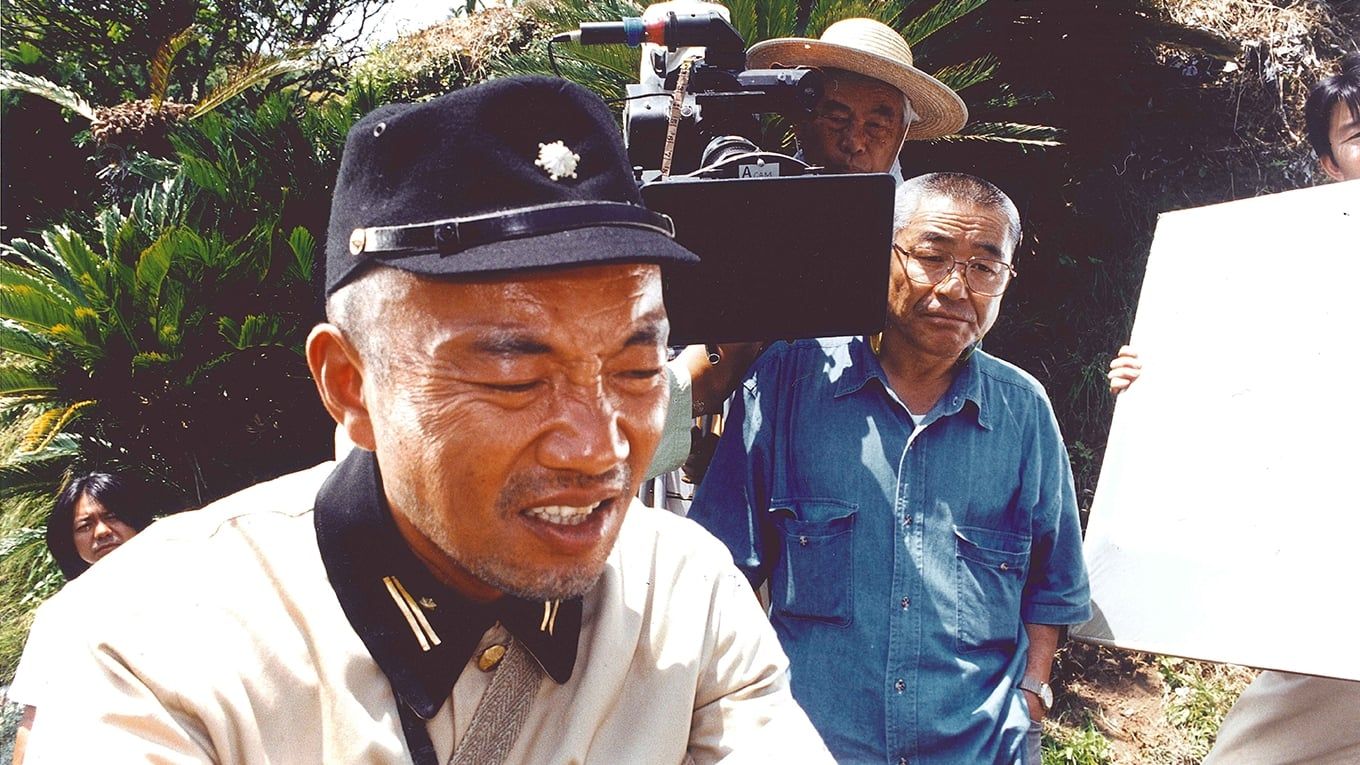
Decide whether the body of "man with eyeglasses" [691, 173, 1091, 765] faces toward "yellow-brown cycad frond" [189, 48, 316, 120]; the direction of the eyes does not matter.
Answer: no

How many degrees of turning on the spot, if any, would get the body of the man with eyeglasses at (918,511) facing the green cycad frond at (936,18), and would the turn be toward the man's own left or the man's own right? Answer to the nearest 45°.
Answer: approximately 180°

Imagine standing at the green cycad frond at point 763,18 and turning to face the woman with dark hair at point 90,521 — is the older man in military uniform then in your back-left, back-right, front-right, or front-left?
front-left

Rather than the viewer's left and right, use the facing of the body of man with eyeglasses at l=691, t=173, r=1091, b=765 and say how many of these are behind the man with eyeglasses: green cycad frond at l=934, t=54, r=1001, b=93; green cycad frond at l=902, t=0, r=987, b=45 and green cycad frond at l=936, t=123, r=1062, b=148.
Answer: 3

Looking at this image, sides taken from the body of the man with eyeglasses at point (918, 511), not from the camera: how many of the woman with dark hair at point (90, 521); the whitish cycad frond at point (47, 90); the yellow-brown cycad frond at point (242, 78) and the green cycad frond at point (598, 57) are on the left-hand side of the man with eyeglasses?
0

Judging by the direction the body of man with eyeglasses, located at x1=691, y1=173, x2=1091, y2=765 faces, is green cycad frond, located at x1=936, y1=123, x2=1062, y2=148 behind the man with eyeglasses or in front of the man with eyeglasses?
behind

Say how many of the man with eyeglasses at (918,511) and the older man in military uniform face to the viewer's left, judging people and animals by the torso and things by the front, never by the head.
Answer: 0

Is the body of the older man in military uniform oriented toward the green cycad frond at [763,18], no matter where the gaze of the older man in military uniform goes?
no

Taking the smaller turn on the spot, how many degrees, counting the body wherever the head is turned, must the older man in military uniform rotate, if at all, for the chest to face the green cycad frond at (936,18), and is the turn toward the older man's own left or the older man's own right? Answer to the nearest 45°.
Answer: approximately 90° to the older man's own left

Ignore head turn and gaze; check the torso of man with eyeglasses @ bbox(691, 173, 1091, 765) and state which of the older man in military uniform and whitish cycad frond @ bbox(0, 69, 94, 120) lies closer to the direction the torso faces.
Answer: the older man in military uniform

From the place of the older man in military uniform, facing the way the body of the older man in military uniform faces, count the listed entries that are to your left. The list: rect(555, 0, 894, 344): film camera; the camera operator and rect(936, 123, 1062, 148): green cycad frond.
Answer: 3

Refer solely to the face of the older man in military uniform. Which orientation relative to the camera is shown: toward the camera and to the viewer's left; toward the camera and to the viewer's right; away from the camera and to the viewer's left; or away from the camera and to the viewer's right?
toward the camera and to the viewer's right

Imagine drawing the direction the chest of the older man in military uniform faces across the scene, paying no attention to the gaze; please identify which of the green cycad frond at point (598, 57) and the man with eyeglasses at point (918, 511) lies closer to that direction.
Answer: the man with eyeglasses

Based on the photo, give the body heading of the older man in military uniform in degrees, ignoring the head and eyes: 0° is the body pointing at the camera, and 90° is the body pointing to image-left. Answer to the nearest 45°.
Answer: approximately 315°

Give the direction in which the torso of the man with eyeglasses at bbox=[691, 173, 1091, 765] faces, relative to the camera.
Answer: toward the camera

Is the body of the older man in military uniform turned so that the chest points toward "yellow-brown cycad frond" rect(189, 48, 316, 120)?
no

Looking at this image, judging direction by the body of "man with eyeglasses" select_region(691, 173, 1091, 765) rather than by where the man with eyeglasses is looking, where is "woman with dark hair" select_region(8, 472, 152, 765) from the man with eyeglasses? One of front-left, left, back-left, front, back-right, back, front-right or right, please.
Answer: right

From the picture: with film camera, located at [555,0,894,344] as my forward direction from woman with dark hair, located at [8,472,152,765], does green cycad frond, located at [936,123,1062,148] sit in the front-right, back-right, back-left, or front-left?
front-left
